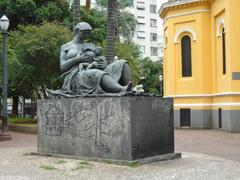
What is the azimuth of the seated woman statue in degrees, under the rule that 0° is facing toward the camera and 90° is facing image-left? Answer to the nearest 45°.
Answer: approximately 315°

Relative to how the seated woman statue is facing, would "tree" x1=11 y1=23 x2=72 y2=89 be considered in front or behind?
behind

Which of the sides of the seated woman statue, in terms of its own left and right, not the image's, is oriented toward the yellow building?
left
